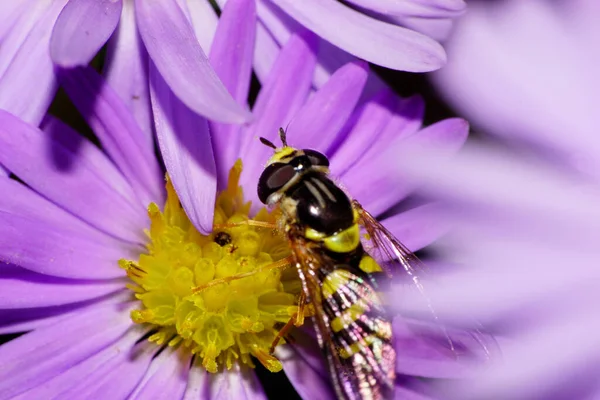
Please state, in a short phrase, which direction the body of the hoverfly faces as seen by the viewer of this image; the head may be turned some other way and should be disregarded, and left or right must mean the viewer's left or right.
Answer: facing away from the viewer and to the left of the viewer

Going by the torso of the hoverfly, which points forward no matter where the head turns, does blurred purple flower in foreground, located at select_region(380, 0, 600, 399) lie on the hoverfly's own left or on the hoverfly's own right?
on the hoverfly's own right
